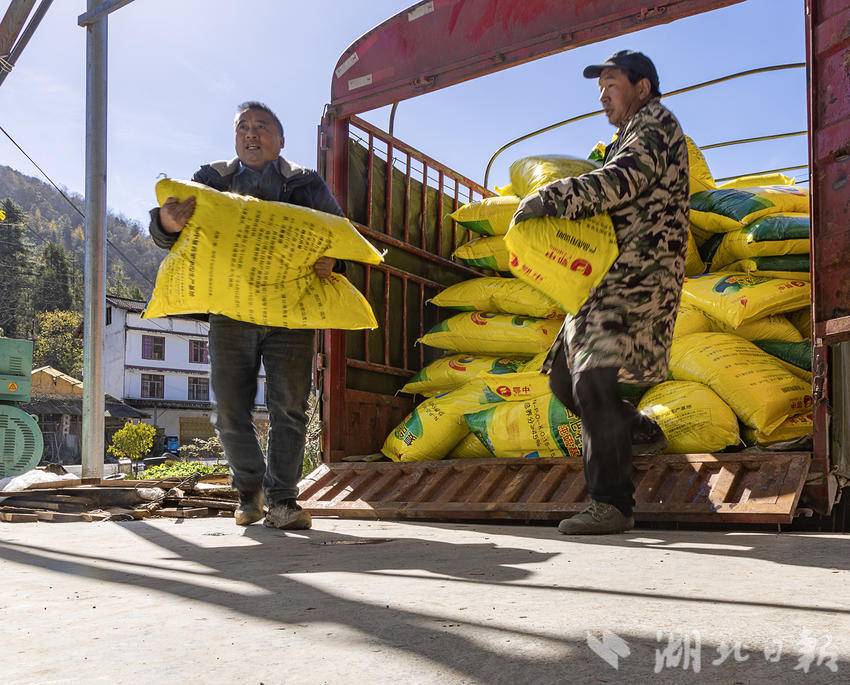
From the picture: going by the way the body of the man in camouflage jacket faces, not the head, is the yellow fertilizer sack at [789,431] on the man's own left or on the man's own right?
on the man's own right

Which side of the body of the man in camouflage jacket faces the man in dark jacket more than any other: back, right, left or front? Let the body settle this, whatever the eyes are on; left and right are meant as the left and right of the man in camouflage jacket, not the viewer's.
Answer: front

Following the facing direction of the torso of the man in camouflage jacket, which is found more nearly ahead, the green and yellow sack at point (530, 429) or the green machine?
the green machine

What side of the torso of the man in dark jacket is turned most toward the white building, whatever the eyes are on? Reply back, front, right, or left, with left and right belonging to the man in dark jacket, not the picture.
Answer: back

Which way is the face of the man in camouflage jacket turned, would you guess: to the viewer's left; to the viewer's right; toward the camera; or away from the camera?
to the viewer's left

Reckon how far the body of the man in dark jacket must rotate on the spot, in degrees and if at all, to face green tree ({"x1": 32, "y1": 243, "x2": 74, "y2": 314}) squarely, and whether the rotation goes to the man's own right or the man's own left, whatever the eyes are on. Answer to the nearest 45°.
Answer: approximately 180°

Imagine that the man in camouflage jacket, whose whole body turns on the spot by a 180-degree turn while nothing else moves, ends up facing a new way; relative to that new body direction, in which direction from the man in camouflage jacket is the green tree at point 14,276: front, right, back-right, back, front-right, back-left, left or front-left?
back-left

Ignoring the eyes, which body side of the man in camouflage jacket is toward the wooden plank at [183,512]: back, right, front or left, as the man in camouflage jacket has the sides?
front

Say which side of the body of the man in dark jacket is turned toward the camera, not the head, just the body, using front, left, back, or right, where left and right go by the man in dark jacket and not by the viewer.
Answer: front

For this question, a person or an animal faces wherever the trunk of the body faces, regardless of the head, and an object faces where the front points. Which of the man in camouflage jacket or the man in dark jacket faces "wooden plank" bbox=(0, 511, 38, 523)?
the man in camouflage jacket

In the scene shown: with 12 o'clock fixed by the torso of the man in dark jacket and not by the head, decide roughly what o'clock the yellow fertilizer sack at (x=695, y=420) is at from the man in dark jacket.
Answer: The yellow fertilizer sack is roughly at 9 o'clock from the man in dark jacket.

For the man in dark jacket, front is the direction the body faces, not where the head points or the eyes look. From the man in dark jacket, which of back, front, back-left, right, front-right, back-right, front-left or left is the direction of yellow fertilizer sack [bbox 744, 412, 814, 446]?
left

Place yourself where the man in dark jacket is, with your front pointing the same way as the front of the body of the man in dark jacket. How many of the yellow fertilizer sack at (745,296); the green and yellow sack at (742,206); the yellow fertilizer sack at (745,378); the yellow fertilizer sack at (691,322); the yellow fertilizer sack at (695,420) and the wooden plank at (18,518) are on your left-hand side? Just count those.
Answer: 5

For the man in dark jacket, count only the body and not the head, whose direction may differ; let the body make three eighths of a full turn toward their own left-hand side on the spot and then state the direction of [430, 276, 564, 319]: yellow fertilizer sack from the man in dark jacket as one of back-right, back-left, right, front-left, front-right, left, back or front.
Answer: front

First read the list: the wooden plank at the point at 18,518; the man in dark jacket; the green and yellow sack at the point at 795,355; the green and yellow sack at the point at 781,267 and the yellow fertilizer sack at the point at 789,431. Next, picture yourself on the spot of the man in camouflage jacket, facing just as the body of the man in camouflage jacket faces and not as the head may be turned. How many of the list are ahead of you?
2

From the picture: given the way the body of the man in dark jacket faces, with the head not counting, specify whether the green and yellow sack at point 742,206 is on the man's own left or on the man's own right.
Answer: on the man's own left

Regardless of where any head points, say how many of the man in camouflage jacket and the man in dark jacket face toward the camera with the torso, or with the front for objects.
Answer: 1

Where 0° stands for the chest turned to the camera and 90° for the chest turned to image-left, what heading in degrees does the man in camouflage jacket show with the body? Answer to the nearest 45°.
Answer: approximately 90°
